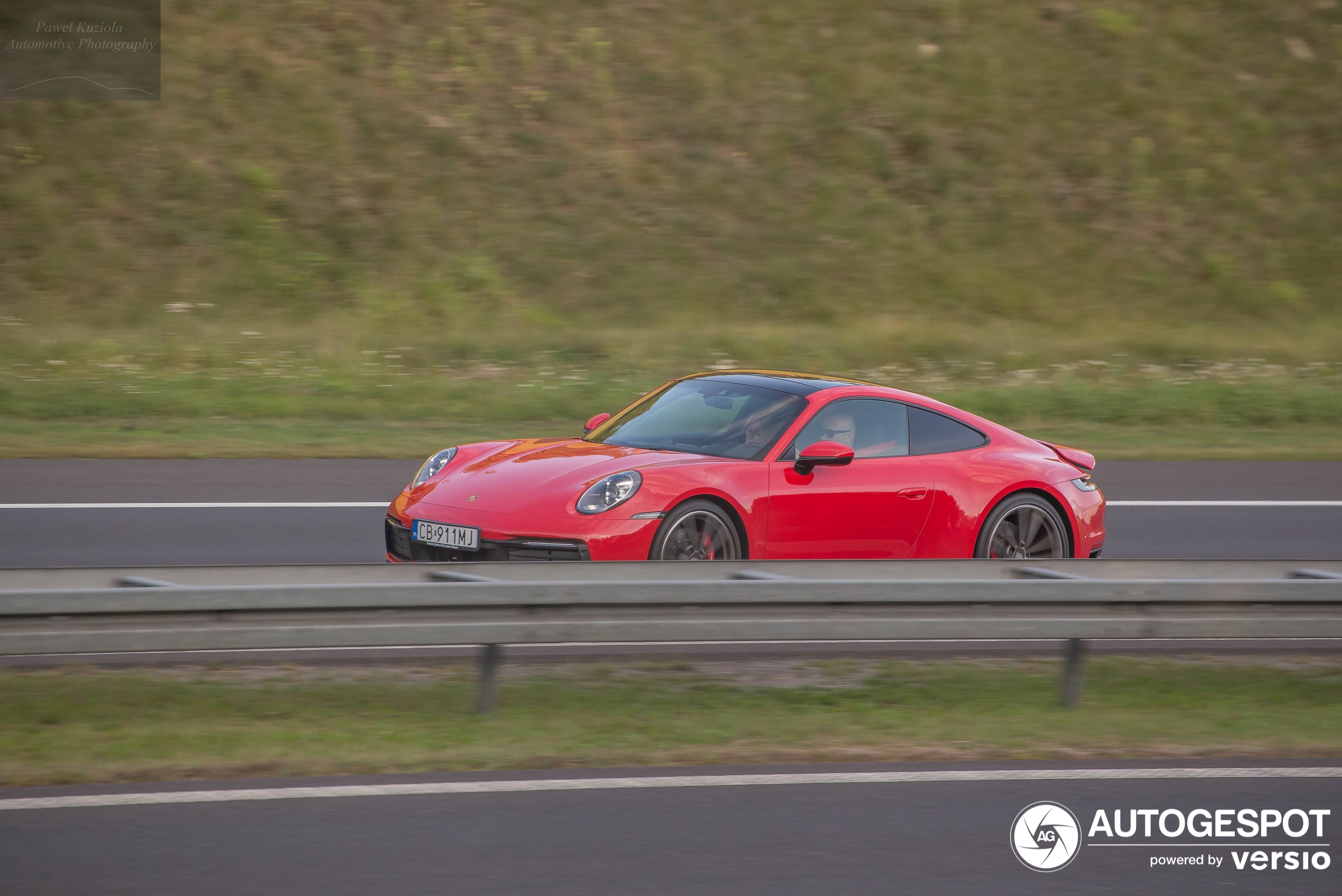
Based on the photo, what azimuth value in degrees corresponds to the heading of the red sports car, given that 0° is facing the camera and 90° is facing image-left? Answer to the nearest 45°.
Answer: approximately 45°
